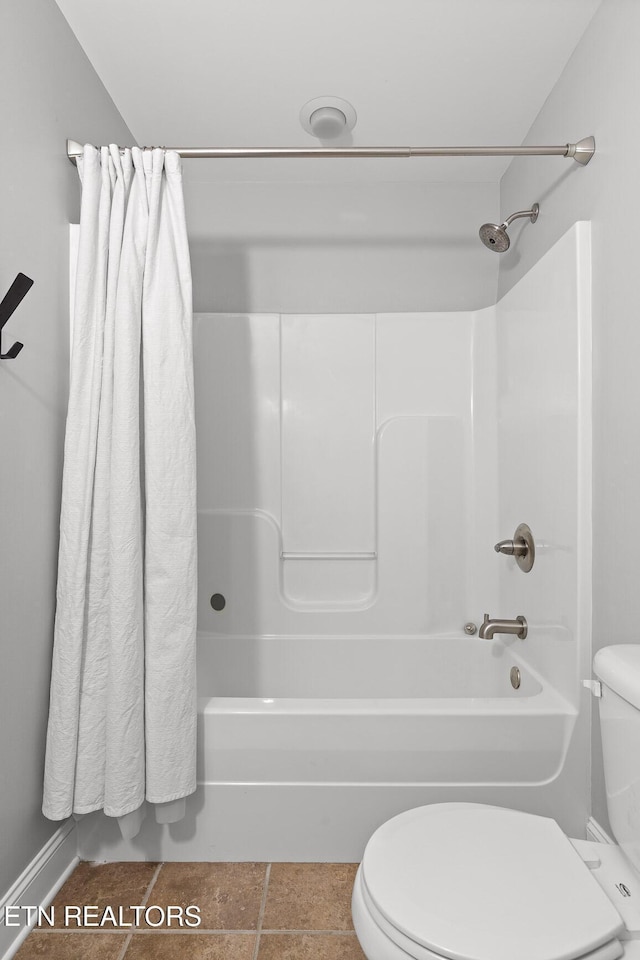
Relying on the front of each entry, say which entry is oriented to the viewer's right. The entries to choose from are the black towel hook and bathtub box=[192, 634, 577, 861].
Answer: the black towel hook

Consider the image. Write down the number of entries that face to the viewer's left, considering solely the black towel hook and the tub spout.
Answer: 1

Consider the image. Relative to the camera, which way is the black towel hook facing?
to the viewer's right

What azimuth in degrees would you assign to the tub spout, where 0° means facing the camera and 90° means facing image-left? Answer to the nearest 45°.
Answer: approximately 90°
